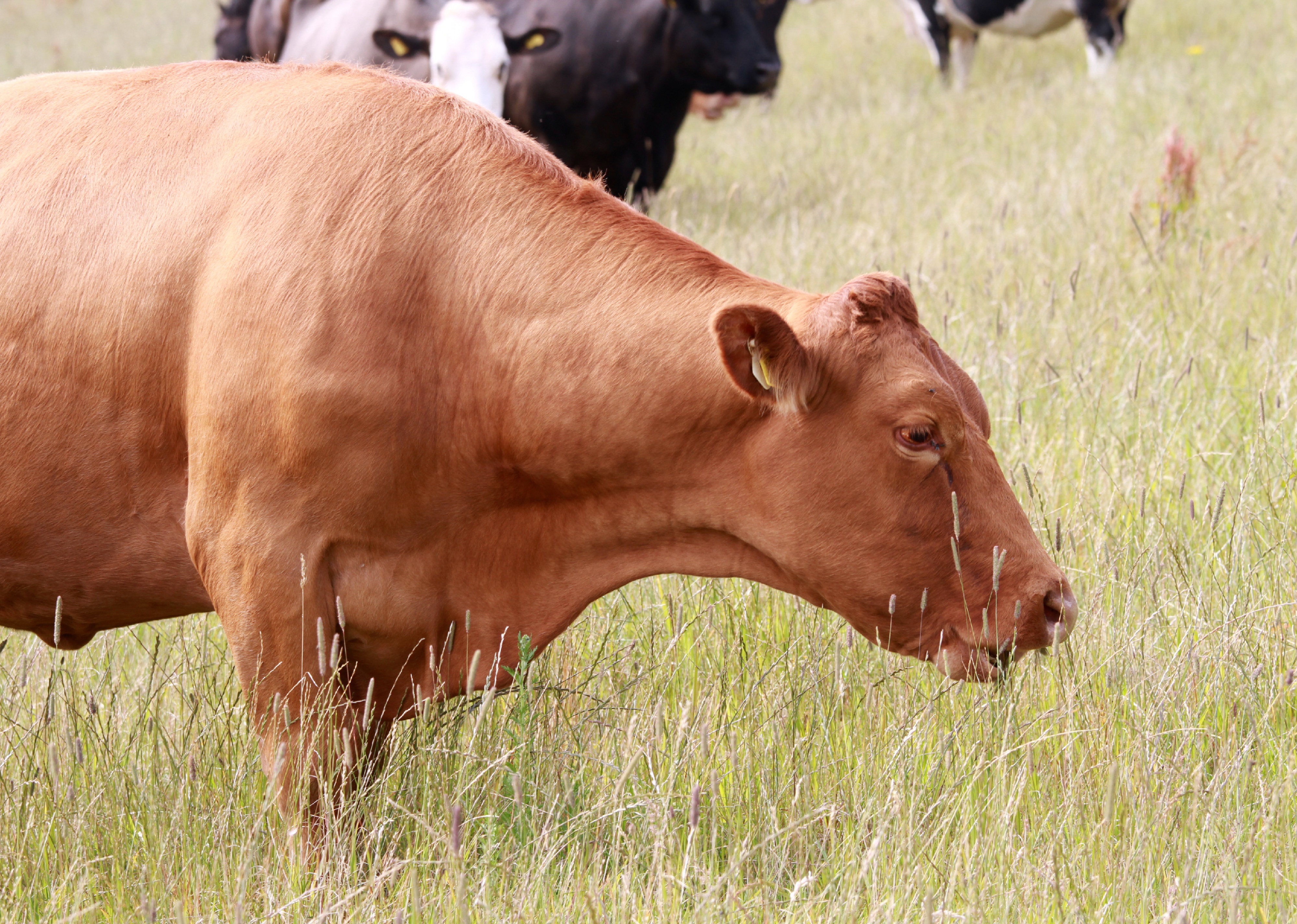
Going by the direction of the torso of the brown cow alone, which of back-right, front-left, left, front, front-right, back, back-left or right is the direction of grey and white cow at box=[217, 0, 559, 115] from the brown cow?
left

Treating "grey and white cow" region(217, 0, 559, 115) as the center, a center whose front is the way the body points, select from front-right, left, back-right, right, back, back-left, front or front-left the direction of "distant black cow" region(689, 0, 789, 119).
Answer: left

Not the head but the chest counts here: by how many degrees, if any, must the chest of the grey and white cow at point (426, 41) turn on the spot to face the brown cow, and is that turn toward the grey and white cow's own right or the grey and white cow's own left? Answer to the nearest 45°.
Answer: approximately 45° to the grey and white cow's own right

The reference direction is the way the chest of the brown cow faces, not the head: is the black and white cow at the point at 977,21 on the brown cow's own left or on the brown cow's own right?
on the brown cow's own left

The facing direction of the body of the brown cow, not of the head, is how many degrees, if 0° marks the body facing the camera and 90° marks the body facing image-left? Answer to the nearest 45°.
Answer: approximately 270°

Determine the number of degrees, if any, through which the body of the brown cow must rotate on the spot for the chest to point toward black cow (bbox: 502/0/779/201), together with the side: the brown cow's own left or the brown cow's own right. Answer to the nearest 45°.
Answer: approximately 90° to the brown cow's own left

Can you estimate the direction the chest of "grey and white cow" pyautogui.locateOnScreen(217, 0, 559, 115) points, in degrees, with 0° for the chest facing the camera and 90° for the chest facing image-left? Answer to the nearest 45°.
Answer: approximately 315°
